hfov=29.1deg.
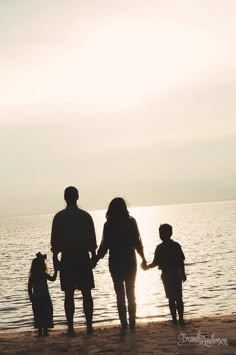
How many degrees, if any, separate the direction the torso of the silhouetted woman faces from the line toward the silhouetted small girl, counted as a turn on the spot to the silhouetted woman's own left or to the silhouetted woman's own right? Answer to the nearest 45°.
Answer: approximately 45° to the silhouetted woman's own left

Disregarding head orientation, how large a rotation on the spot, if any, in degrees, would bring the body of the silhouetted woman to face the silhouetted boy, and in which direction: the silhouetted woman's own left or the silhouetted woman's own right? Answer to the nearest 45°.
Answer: approximately 45° to the silhouetted woman's own right

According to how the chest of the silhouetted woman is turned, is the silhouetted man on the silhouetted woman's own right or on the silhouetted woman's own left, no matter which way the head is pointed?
on the silhouetted woman's own left

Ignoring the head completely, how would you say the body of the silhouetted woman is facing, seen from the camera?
away from the camera
